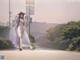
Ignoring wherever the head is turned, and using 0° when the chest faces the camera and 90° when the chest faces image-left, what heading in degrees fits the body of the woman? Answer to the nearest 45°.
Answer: approximately 315°
